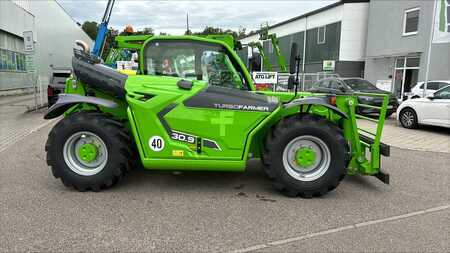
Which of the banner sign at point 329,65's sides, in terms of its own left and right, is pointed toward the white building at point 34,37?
right

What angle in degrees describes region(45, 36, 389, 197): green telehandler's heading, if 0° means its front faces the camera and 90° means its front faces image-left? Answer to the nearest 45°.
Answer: approximately 270°

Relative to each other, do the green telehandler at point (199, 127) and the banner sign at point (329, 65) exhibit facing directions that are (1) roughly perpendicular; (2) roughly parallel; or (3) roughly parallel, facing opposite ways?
roughly perpendicular

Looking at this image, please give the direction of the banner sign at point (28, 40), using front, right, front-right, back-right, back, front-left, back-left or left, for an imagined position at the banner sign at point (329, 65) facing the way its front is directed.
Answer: front-right

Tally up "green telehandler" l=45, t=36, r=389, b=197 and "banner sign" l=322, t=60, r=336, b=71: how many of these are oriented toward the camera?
1

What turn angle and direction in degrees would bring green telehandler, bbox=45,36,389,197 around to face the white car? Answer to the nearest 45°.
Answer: approximately 45° to its left

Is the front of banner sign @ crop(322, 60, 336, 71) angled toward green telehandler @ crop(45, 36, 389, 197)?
yes

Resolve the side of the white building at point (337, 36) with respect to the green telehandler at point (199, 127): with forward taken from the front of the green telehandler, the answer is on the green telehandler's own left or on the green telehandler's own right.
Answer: on the green telehandler's own left

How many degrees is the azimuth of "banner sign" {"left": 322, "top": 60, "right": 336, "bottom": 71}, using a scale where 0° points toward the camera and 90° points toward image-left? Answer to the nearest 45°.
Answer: approximately 0°

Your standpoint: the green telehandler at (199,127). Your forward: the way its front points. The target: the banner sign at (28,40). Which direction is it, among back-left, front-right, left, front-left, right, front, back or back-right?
back-left

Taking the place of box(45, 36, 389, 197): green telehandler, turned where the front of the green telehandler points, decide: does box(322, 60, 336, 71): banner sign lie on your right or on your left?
on your left
